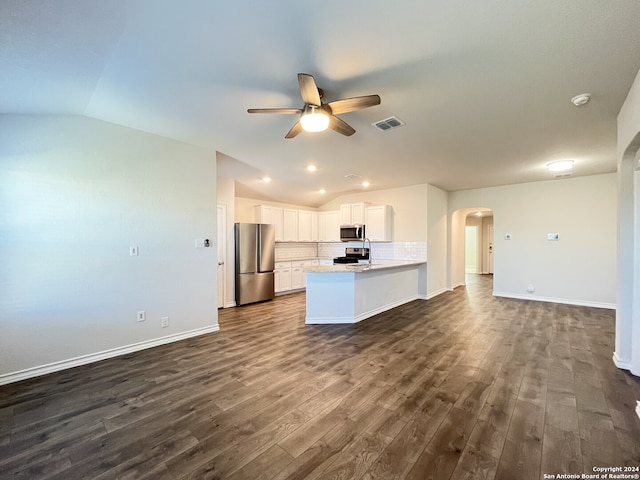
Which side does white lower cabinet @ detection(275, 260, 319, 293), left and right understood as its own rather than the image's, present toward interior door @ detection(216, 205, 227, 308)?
right

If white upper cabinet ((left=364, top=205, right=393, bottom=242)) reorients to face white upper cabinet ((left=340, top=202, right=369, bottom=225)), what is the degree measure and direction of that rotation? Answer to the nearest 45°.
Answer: approximately 45° to its right

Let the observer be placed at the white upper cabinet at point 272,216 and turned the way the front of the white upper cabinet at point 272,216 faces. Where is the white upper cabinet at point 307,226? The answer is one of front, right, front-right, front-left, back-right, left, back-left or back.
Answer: left

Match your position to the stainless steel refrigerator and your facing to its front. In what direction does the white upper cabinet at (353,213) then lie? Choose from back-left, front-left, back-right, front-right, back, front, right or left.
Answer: front-left

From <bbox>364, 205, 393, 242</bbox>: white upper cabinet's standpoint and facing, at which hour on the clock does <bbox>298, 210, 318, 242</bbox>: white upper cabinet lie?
<bbox>298, 210, 318, 242</bbox>: white upper cabinet is roughly at 2 o'clock from <bbox>364, 205, 393, 242</bbox>: white upper cabinet.

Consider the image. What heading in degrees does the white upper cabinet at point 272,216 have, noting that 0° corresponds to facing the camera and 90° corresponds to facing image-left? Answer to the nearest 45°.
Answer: approximately 315°

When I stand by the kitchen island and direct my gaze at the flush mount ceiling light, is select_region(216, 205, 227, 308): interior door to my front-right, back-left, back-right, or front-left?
back-left

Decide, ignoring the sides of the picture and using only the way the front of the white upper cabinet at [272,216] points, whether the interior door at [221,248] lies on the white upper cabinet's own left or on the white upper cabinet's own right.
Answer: on the white upper cabinet's own right

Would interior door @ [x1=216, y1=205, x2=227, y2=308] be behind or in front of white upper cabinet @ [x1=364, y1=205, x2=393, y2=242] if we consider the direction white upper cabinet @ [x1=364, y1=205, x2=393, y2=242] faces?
in front

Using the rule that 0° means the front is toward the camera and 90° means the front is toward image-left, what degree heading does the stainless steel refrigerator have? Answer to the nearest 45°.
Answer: approximately 315°
